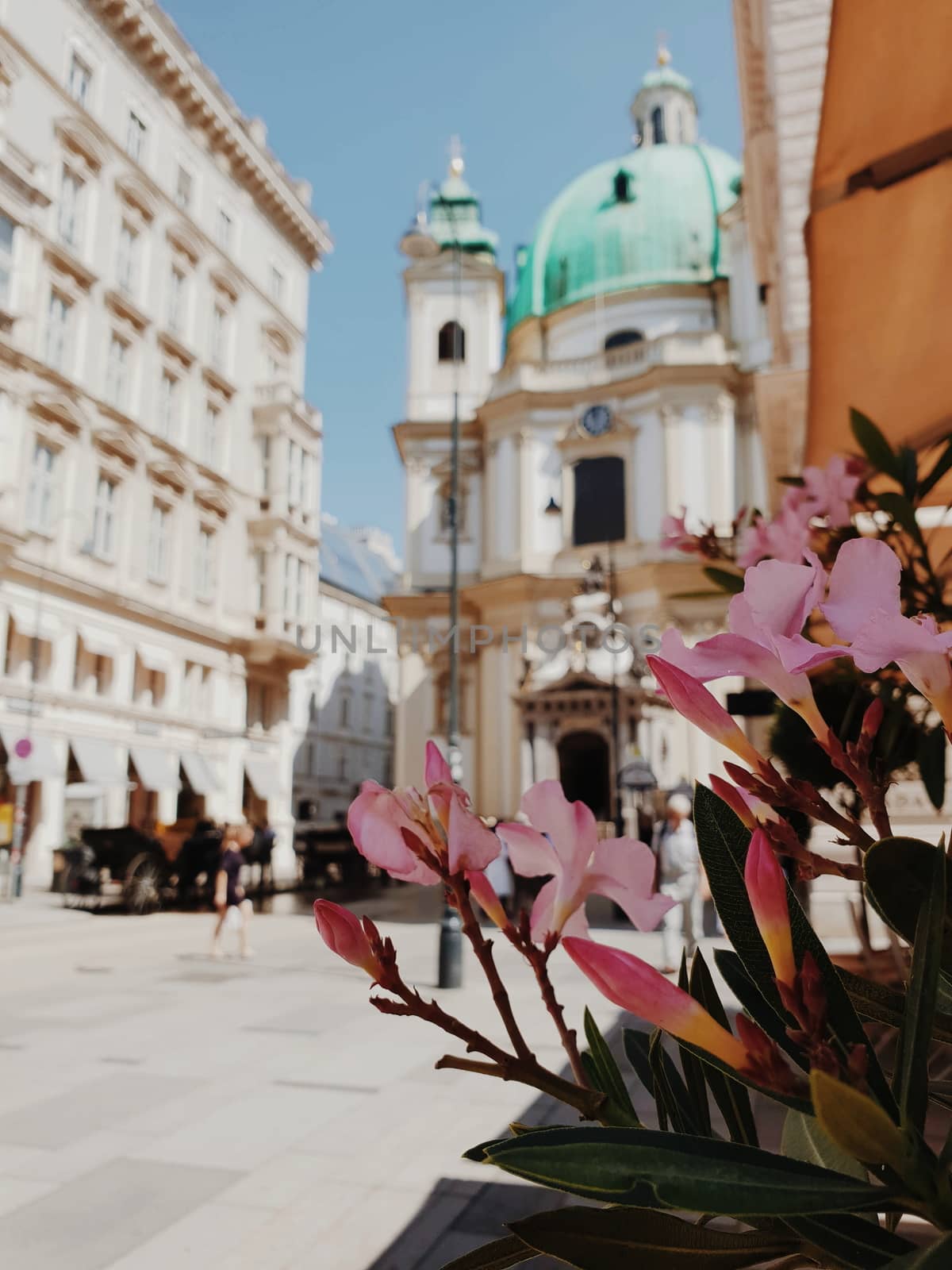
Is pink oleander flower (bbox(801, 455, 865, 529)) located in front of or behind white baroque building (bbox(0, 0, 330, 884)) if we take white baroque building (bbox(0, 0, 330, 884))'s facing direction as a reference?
in front

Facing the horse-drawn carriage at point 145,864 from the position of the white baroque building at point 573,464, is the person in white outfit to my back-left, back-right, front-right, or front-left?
front-left

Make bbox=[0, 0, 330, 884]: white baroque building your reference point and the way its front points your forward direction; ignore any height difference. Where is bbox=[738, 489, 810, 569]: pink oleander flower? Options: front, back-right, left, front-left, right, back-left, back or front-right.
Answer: front-right

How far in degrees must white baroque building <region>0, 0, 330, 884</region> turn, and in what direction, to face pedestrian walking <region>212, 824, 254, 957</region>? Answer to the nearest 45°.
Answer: approximately 45° to its right

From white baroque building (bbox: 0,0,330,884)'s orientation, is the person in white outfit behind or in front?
in front

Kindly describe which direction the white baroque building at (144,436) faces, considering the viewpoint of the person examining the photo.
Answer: facing the viewer and to the right of the viewer

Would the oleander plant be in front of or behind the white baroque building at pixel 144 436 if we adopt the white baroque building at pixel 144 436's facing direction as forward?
in front
